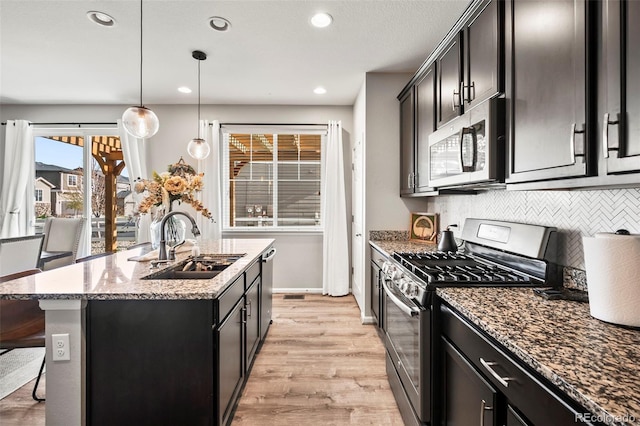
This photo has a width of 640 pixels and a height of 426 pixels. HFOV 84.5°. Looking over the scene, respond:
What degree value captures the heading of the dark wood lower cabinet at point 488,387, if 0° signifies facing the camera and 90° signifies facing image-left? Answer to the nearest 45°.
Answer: approximately 45°

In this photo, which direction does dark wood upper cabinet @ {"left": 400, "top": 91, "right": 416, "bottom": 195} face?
to the viewer's left

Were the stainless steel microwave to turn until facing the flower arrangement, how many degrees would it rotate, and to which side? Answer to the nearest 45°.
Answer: approximately 45° to its right
